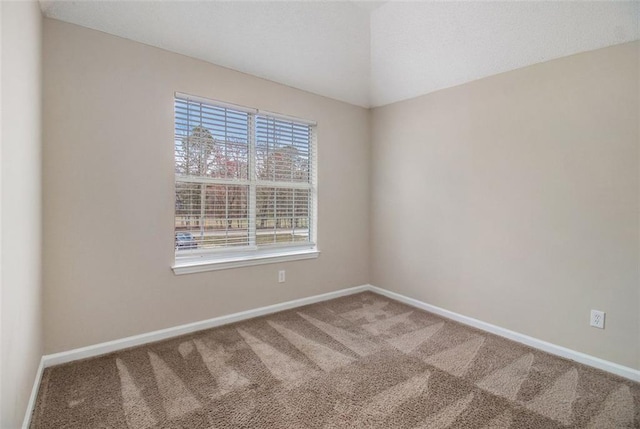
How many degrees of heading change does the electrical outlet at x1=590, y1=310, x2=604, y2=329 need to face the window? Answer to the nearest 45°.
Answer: approximately 45° to its right

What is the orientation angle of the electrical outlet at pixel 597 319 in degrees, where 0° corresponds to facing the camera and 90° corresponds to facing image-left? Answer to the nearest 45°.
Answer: approximately 0°
